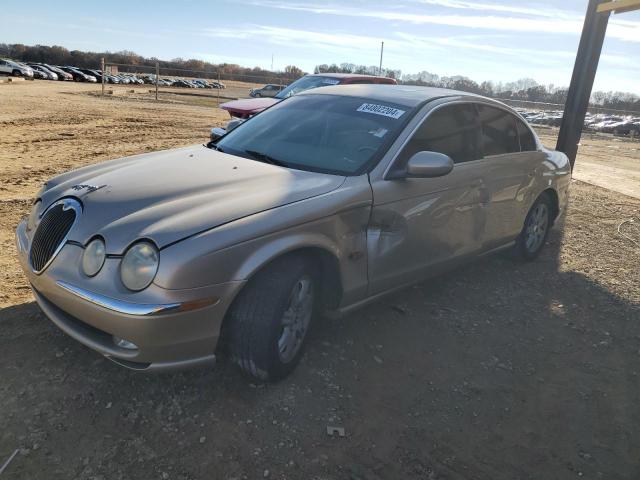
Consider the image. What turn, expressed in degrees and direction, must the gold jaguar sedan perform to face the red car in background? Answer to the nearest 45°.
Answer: approximately 135° to its right

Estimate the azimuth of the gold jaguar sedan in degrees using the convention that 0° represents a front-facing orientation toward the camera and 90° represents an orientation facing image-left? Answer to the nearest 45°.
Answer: approximately 45°
